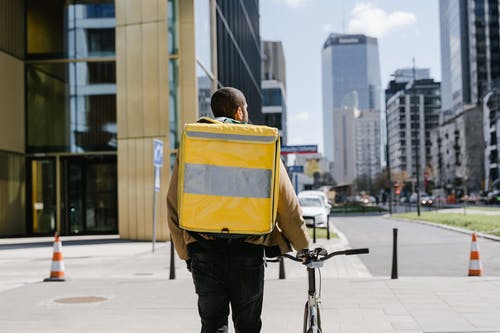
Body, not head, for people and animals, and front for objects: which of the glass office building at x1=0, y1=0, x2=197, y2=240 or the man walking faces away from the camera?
the man walking

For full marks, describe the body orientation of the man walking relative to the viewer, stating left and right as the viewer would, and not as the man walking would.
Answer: facing away from the viewer

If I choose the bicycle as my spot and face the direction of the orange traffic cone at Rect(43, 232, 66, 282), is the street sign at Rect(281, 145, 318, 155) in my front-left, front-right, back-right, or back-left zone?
front-right

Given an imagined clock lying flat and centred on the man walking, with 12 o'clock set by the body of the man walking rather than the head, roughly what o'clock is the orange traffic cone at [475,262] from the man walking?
The orange traffic cone is roughly at 1 o'clock from the man walking.

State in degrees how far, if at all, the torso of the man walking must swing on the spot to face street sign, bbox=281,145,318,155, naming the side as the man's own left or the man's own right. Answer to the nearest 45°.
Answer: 0° — they already face it

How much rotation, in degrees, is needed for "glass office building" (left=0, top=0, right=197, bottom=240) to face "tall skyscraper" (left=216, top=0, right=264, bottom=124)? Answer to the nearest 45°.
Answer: approximately 135° to its left

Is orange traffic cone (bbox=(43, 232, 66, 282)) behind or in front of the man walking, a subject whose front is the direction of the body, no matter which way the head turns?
in front

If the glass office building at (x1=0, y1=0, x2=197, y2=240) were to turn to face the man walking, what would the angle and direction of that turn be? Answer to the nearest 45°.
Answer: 0° — it already faces them

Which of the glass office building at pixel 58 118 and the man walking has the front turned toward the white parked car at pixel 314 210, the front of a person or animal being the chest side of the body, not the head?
the man walking

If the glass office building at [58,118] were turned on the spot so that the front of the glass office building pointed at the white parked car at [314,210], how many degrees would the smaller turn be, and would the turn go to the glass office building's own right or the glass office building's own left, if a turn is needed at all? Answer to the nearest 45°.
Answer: approximately 90° to the glass office building's own left

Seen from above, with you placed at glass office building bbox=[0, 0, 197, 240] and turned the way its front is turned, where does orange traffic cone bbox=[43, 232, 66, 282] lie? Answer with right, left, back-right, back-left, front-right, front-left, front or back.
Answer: front

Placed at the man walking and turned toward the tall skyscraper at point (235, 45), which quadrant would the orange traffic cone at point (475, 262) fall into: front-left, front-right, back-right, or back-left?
front-right

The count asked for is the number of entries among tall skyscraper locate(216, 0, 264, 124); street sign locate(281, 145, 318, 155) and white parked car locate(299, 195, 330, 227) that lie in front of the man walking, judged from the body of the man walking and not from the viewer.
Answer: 3
